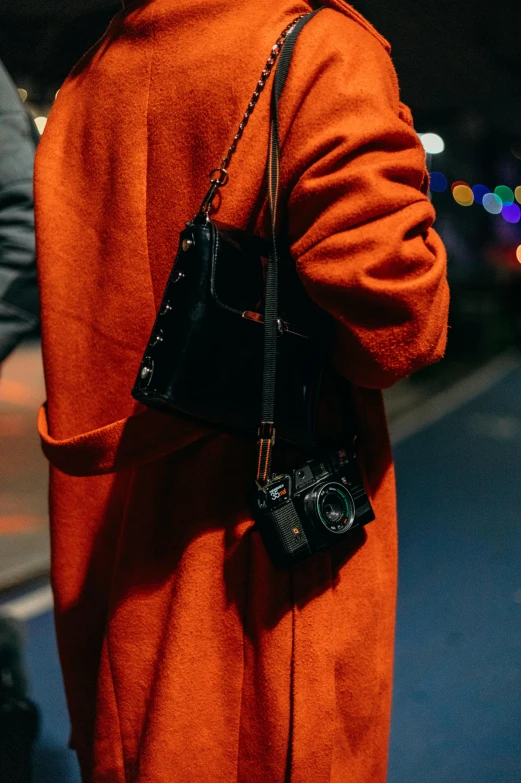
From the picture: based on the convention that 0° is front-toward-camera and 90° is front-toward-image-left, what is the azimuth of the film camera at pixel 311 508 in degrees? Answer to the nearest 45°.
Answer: approximately 315°

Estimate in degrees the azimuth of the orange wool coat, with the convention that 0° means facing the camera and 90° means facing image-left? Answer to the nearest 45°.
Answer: approximately 225°

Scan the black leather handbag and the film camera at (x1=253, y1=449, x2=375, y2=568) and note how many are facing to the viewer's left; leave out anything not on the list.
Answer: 0
